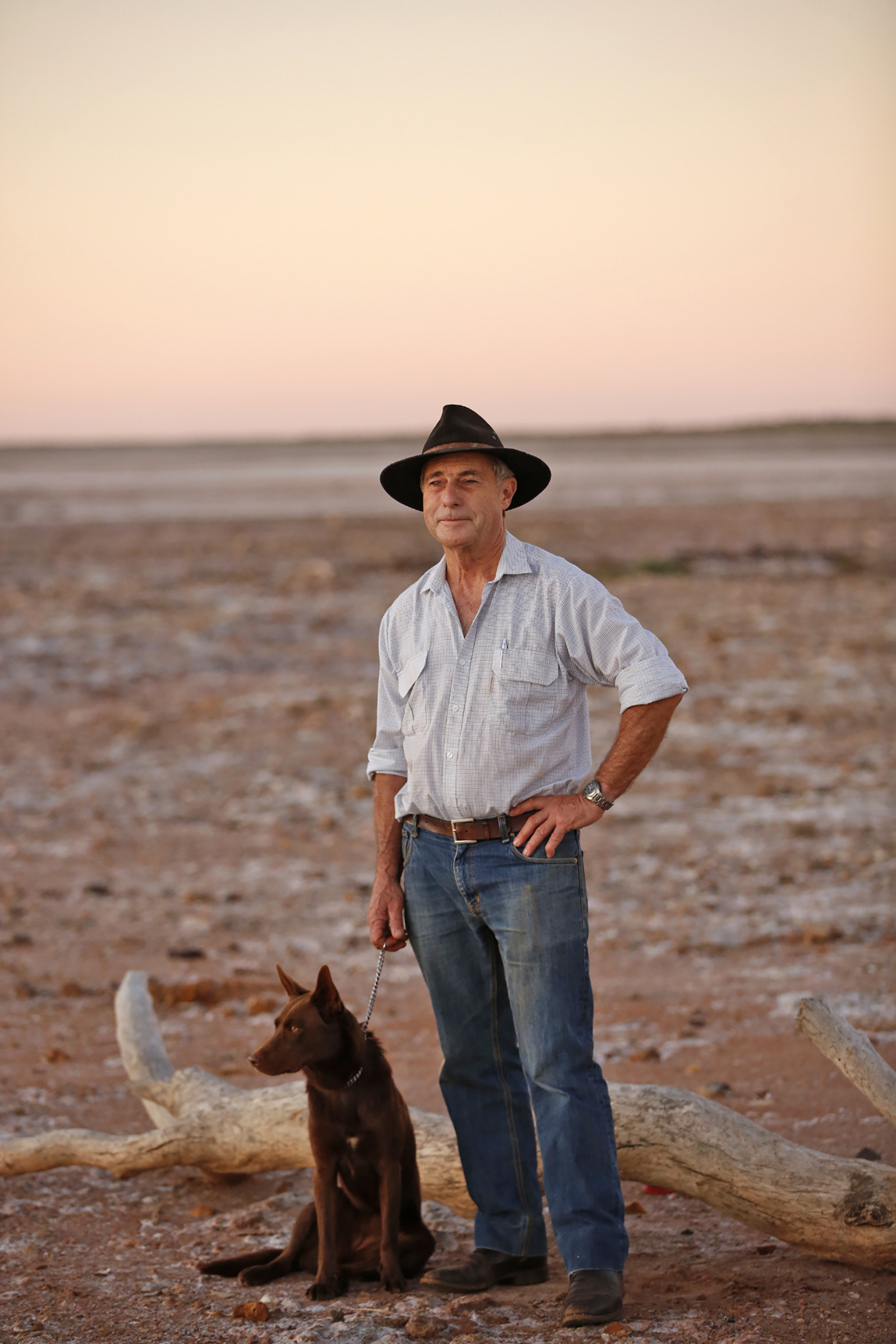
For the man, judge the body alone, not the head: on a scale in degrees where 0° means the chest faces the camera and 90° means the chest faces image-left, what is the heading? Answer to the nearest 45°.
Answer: approximately 45°

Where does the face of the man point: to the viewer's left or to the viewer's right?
to the viewer's left

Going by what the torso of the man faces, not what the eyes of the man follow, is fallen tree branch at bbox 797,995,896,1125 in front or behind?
behind
